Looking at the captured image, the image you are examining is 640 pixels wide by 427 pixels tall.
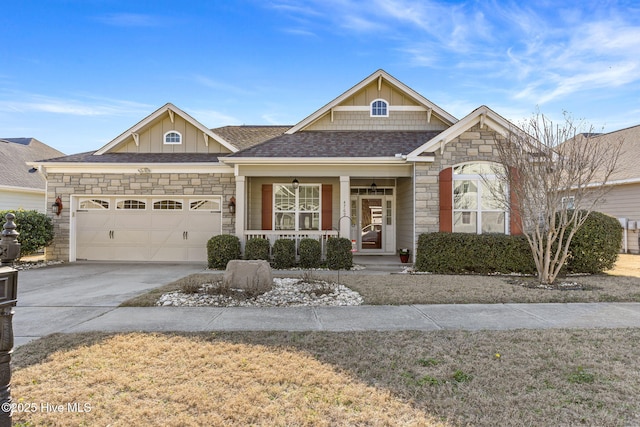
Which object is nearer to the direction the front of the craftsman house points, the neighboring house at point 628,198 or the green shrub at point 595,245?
the green shrub

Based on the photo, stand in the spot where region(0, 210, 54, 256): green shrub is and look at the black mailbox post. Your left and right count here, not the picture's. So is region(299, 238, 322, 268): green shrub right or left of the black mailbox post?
left

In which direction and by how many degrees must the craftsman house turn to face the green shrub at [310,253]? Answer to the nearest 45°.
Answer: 0° — it already faces it

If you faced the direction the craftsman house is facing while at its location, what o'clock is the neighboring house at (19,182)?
The neighboring house is roughly at 4 o'clock from the craftsman house.

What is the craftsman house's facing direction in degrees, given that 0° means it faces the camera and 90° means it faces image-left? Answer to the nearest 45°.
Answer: approximately 0°

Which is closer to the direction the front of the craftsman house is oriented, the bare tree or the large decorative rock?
the large decorative rock

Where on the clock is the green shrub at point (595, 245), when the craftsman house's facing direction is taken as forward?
The green shrub is roughly at 10 o'clock from the craftsman house.

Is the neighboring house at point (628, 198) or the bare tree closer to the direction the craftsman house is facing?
the bare tree

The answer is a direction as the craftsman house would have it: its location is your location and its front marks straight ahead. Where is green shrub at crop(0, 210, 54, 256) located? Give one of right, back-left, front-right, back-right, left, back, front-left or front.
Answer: right

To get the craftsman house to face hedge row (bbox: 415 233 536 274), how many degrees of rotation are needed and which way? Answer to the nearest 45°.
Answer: approximately 45° to its left

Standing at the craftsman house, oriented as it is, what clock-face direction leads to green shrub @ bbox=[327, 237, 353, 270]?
The green shrub is roughly at 11 o'clock from the craftsman house.

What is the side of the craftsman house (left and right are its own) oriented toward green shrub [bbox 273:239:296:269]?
front

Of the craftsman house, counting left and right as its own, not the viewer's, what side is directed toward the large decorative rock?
front
